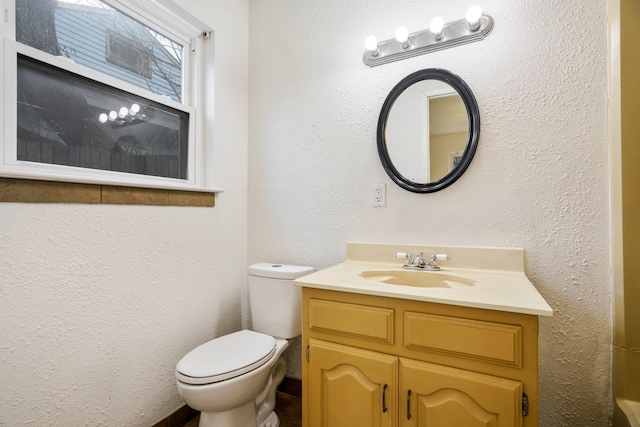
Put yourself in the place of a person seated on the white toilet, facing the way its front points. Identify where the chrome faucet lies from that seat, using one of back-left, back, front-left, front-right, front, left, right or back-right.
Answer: back-left

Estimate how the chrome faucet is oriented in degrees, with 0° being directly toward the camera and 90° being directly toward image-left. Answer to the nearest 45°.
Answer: approximately 0°

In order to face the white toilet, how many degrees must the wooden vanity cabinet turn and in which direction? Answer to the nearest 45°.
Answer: approximately 45° to its right

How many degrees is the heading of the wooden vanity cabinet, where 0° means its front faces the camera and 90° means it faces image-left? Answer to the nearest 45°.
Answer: approximately 45°
